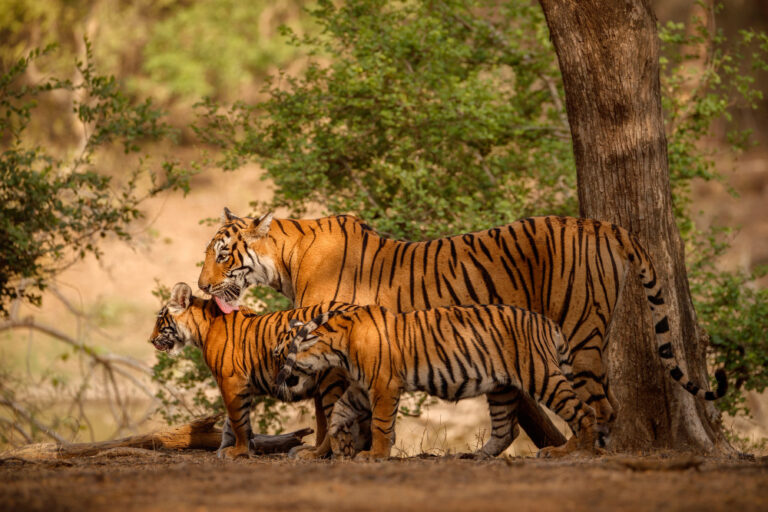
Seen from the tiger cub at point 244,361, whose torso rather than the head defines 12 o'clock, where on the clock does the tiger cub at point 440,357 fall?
the tiger cub at point 440,357 is roughly at 7 o'clock from the tiger cub at point 244,361.

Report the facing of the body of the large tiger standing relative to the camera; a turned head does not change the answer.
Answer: to the viewer's left

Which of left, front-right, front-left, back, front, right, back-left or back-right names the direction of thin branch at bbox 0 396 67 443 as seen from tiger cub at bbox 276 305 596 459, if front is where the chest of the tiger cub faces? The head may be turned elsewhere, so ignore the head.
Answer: front-right

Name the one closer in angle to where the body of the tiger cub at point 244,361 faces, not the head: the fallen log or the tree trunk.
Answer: the fallen log

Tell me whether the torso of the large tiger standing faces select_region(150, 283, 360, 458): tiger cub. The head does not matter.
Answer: yes

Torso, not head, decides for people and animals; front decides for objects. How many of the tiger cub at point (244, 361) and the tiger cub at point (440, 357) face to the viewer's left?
2

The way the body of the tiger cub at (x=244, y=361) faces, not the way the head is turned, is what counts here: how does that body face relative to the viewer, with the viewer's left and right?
facing to the left of the viewer

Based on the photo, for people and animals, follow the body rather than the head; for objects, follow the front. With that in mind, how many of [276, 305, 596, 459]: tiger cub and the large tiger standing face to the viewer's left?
2

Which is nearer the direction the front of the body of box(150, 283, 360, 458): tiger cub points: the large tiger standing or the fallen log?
the fallen log

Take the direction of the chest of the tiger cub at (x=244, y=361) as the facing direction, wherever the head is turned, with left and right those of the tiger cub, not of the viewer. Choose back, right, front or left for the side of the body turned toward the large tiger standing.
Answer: back

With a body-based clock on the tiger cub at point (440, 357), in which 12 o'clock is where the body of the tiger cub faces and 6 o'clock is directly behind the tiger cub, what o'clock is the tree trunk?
The tree trunk is roughly at 5 o'clock from the tiger cub.

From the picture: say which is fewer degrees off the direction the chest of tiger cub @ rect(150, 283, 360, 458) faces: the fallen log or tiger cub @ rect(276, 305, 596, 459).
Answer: the fallen log

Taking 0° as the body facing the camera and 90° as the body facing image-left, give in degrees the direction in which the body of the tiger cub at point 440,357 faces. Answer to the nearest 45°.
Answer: approximately 90°

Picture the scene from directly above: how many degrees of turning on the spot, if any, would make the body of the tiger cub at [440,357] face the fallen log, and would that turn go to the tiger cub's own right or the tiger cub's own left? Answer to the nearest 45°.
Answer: approximately 45° to the tiger cub's own right
